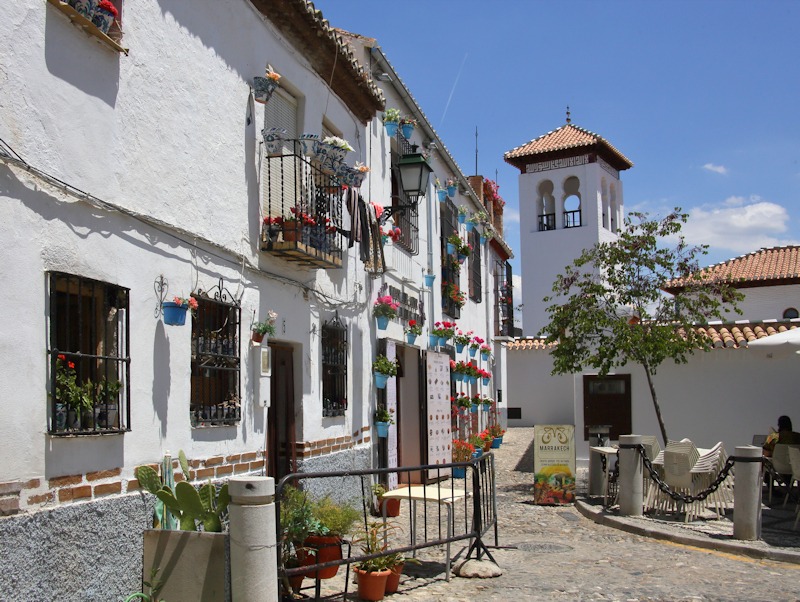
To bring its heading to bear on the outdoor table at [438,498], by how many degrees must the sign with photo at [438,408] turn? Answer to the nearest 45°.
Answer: approximately 45° to its right

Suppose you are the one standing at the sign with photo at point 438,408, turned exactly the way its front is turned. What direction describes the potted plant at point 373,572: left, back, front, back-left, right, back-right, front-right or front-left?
front-right

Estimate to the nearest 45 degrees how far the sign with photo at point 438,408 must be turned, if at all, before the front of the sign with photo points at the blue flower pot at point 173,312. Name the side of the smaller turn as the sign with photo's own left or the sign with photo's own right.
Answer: approximately 45° to the sign with photo's own right

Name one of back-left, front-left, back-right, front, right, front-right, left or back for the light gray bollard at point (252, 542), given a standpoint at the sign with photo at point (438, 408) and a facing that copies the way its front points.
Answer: front-right

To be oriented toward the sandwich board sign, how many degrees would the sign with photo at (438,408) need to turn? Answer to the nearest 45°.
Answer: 0° — it already faces it

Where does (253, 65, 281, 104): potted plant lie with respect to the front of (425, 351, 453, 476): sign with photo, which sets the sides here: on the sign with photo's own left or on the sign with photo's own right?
on the sign with photo's own right

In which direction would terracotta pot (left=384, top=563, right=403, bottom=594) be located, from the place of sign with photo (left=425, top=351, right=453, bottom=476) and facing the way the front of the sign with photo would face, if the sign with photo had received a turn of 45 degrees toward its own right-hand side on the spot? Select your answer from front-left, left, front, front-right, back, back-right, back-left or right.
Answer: front

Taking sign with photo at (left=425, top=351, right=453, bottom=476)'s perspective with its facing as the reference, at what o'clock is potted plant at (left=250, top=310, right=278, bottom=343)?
The potted plant is roughly at 2 o'clock from the sign with photo.

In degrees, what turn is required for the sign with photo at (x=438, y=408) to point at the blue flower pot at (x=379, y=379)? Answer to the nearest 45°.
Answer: approximately 45° to its right

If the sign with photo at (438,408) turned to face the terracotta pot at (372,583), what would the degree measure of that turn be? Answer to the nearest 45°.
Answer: approximately 45° to its right

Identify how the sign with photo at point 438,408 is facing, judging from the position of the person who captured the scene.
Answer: facing the viewer and to the right of the viewer

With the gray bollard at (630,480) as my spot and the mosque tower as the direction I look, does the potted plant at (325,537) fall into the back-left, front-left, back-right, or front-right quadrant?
back-left

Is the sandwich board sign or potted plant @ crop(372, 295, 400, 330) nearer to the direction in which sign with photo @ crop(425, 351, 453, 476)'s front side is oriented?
the sandwich board sign
